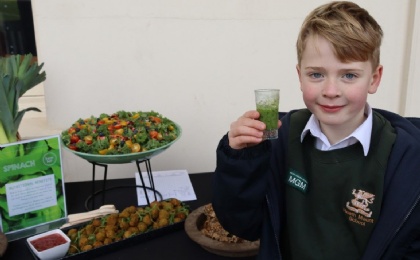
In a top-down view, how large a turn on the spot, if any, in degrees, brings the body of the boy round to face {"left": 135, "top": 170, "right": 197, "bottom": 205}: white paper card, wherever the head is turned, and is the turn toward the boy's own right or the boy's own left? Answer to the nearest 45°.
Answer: approximately 135° to the boy's own right

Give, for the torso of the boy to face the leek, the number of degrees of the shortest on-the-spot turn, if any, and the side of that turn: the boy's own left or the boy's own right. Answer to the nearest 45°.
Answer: approximately 90° to the boy's own right

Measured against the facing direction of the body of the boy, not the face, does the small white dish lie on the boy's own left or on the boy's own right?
on the boy's own right

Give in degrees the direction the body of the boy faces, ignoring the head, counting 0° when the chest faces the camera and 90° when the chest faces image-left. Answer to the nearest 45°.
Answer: approximately 0°

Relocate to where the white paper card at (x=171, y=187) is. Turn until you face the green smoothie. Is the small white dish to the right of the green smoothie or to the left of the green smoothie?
right

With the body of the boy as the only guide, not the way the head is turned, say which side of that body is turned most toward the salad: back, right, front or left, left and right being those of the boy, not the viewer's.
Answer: right

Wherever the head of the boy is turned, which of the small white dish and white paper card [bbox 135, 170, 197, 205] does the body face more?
the small white dish
